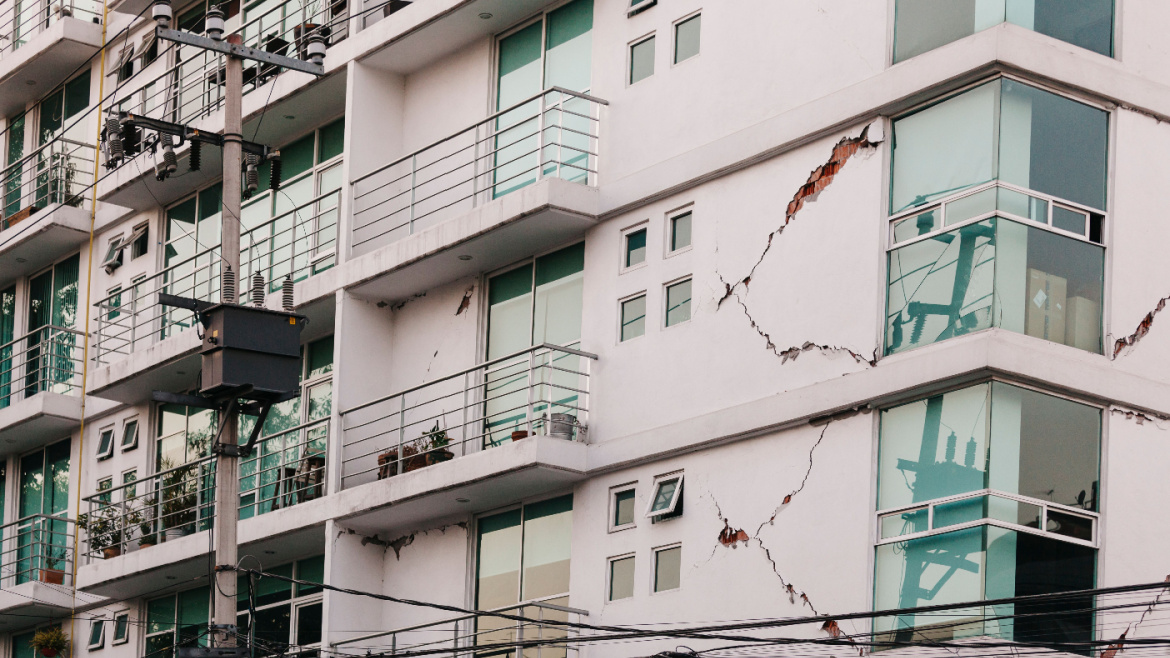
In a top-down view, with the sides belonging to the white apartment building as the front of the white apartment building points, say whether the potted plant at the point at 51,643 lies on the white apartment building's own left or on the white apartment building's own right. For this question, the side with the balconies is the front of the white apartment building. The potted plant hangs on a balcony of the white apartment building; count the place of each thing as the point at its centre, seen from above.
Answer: on the white apartment building's own right

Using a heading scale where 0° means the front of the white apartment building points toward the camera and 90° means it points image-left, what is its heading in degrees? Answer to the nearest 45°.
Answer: approximately 45°
